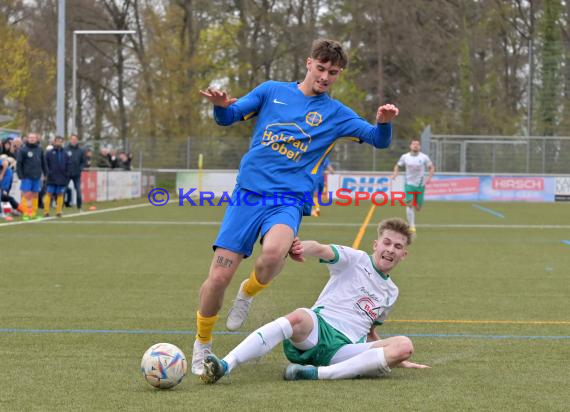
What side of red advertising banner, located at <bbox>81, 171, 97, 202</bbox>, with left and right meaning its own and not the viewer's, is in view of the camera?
front

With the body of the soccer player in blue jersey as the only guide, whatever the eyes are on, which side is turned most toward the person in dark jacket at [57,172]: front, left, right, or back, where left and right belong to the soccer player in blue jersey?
back

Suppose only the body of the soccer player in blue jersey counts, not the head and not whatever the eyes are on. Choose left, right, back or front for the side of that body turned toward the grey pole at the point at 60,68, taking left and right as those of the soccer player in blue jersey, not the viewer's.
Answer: back

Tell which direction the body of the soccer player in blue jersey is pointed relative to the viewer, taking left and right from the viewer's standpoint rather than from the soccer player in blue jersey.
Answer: facing the viewer

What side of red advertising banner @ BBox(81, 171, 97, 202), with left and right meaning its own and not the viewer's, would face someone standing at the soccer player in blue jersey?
front

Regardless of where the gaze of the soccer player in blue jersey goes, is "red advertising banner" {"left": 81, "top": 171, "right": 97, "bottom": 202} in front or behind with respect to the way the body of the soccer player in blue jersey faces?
behind
